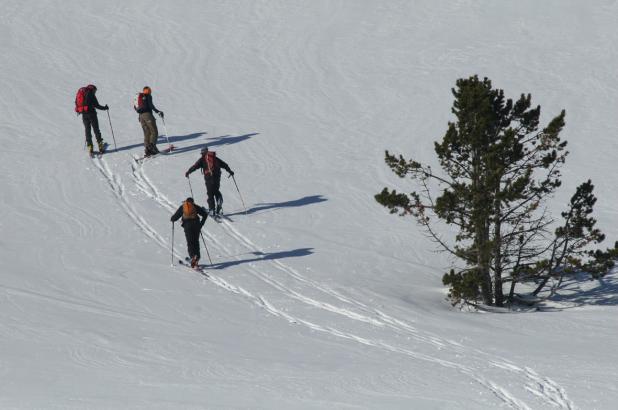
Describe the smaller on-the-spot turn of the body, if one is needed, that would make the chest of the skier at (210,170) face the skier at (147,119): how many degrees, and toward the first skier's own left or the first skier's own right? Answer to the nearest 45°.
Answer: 0° — they already face them

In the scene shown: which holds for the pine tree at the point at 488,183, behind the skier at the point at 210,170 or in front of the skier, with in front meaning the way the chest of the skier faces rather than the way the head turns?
behind

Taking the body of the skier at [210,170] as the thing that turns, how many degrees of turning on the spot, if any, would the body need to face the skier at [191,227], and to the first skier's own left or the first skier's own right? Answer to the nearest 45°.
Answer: approximately 135° to the first skier's own left

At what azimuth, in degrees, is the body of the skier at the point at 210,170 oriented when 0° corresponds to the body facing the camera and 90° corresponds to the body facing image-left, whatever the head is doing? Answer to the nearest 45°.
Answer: approximately 135°
